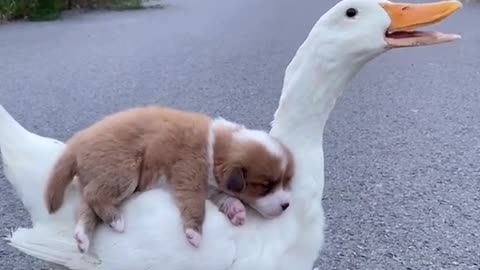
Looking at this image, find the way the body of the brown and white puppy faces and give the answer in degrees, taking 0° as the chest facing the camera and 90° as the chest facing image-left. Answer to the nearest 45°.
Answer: approximately 270°

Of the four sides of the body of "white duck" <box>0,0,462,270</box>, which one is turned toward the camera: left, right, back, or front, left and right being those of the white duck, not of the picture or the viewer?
right
